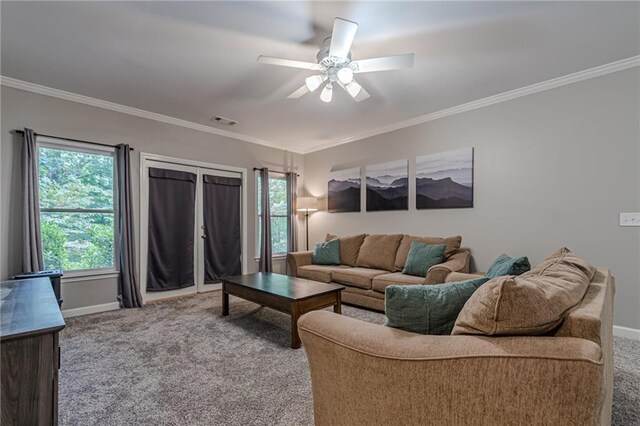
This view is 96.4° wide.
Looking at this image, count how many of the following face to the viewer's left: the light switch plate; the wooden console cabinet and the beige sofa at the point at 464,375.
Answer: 1

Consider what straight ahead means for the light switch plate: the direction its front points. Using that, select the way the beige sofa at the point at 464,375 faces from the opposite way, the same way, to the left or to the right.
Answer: to the right

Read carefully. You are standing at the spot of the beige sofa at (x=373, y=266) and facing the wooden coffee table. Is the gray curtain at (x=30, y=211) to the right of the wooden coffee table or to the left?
right

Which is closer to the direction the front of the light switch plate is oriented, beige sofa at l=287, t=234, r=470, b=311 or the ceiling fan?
the ceiling fan

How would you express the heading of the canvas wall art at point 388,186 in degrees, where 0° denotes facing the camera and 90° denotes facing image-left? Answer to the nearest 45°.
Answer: approximately 45°

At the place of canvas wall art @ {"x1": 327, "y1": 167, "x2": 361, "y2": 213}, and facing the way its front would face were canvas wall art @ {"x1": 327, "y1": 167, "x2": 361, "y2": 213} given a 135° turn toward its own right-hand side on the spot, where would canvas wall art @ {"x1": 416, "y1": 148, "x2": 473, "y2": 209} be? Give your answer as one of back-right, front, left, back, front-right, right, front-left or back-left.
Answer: back-right

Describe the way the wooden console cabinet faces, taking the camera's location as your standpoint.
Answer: facing to the right of the viewer

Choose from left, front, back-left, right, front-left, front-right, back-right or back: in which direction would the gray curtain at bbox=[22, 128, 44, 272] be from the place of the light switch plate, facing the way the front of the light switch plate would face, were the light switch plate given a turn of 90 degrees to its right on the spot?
front-left

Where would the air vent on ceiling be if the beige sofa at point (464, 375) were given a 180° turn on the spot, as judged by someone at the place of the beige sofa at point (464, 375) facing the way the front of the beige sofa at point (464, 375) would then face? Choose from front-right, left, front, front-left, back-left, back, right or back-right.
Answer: back-left

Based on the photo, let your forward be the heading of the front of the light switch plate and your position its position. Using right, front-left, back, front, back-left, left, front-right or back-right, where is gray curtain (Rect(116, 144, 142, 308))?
front-right

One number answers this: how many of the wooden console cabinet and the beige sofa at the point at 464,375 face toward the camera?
0
